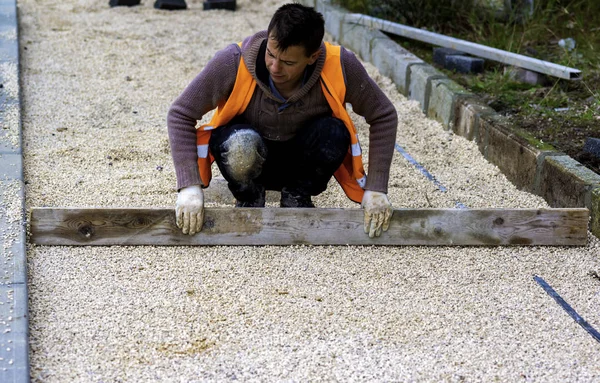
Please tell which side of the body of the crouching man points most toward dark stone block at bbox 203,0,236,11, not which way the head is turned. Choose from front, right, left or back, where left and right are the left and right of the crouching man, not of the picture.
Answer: back

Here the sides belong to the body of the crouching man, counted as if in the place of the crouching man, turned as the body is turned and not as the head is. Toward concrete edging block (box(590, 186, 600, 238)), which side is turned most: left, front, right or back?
left

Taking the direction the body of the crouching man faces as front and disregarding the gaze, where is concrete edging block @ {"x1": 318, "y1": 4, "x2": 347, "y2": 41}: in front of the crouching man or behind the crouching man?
behind

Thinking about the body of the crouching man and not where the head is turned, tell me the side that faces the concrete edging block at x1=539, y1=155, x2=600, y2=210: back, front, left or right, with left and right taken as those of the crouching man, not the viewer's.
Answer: left

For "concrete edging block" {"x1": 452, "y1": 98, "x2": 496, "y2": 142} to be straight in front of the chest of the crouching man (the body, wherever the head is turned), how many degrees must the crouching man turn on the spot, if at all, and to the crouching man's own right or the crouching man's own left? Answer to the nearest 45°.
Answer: approximately 135° to the crouching man's own left

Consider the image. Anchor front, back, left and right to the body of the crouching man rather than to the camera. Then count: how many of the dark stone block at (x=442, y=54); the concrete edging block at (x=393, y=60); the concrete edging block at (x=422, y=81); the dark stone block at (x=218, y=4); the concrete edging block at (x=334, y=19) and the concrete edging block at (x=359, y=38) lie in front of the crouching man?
0

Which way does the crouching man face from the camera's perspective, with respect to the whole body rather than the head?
toward the camera

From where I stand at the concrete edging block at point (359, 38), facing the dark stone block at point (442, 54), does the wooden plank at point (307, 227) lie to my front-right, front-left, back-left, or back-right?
front-right

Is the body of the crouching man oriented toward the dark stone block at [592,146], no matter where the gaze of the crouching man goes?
no

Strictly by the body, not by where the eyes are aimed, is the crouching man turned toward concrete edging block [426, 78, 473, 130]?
no

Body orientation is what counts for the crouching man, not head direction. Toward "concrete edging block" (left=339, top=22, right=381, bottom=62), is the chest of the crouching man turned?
no

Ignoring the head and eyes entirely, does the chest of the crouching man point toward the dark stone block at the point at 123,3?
no

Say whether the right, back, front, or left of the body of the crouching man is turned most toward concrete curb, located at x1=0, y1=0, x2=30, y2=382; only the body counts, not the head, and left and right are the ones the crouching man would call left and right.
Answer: right
